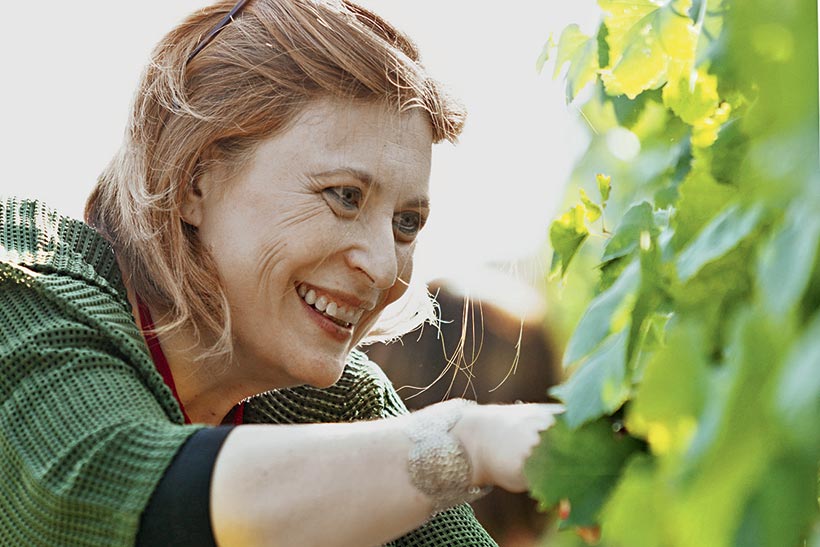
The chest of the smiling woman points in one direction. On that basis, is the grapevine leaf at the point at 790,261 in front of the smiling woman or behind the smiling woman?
in front

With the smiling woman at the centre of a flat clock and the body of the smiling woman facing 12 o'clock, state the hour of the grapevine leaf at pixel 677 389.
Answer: The grapevine leaf is roughly at 1 o'clock from the smiling woman.

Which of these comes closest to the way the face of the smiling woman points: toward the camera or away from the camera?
toward the camera

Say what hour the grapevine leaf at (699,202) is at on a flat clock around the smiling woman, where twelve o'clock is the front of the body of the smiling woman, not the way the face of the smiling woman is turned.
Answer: The grapevine leaf is roughly at 1 o'clock from the smiling woman.

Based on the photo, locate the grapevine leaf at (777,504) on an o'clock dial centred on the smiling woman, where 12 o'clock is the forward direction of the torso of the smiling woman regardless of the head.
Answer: The grapevine leaf is roughly at 1 o'clock from the smiling woman.

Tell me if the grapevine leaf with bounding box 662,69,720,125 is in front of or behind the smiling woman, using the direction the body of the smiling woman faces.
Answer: in front

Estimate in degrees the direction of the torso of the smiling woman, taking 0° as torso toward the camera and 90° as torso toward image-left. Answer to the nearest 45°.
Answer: approximately 315°

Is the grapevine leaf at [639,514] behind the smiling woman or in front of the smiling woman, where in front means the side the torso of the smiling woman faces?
in front

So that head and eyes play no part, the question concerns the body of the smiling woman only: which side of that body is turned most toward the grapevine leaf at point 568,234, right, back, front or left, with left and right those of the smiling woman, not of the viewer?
front
